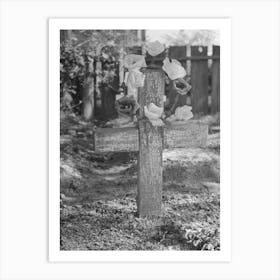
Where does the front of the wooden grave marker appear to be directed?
toward the camera
